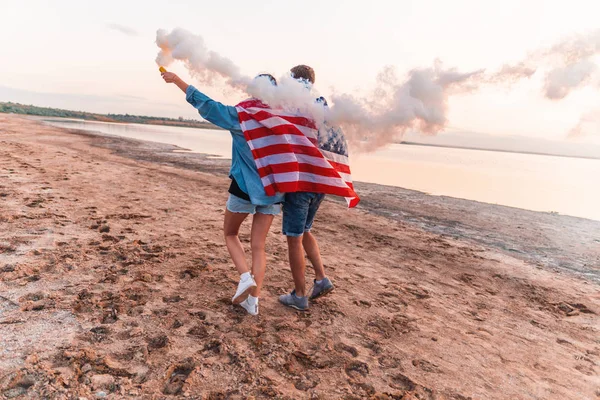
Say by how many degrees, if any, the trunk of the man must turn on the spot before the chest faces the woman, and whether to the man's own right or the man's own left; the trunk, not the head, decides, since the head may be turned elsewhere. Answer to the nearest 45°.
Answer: approximately 45° to the man's own left

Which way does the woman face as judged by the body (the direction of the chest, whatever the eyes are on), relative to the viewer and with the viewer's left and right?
facing away from the viewer and to the left of the viewer

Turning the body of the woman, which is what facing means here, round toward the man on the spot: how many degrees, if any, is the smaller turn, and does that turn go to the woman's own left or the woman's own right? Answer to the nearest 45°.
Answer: approximately 135° to the woman's own right

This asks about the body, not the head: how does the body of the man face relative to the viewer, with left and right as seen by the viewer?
facing away from the viewer and to the left of the viewer
